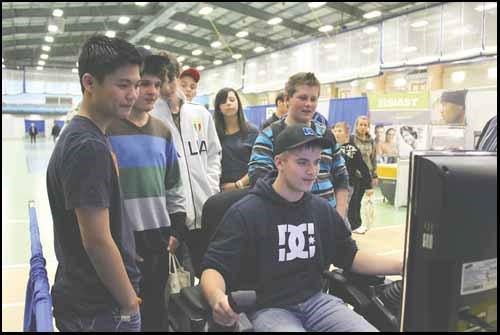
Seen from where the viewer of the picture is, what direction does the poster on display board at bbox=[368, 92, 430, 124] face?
facing the viewer

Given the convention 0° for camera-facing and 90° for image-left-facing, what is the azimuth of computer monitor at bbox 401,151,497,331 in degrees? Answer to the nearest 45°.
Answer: approximately 135°

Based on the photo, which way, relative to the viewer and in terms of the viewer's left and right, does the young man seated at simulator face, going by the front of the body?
facing the viewer and to the right of the viewer

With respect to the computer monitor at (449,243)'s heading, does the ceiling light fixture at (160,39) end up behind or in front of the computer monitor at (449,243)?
in front

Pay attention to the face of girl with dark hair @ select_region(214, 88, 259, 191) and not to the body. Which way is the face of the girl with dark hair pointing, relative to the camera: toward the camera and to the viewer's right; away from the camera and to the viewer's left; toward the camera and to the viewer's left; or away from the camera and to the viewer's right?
toward the camera and to the viewer's right

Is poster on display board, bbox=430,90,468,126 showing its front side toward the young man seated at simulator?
yes

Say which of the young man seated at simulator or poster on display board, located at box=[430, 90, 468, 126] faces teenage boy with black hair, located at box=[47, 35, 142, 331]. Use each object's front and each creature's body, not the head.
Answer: the poster on display board

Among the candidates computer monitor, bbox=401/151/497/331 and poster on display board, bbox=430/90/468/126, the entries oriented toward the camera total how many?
1

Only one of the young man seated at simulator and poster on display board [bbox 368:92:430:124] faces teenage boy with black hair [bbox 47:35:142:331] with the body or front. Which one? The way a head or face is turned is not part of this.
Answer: the poster on display board

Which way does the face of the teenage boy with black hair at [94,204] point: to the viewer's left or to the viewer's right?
to the viewer's right

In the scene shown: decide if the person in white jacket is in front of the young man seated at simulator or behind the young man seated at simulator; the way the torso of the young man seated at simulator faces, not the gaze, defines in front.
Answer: behind

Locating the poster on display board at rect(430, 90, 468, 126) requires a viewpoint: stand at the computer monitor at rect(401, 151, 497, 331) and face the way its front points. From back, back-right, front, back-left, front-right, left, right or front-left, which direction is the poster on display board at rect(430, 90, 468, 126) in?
front-right

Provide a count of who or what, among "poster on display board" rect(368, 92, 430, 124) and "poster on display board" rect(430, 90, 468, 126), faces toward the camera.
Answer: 2

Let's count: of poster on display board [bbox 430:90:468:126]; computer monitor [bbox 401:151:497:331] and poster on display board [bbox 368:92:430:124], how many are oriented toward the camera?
2

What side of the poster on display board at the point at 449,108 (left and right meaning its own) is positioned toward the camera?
front
